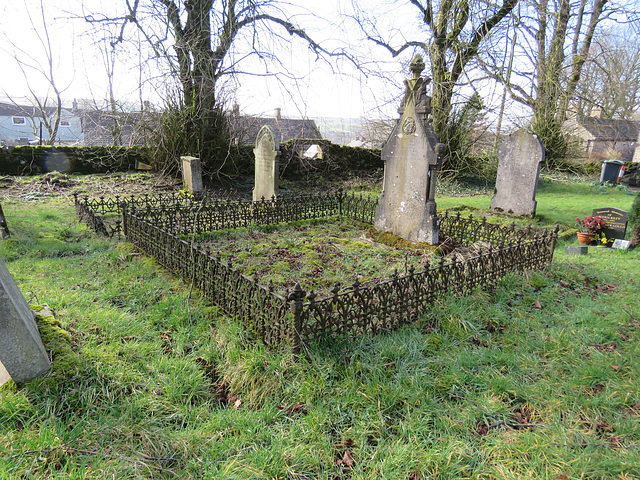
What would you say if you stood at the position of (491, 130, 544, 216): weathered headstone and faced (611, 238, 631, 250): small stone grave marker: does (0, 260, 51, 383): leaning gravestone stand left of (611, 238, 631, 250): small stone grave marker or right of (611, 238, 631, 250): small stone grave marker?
right

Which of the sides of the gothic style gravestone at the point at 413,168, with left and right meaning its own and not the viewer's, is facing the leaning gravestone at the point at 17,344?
front

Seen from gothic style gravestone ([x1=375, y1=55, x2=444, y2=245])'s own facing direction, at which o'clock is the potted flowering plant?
The potted flowering plant is roughly at 7 o'clock from the gothic style gravestone.

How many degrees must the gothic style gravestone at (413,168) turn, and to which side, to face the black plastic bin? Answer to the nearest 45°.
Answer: approximately 180°

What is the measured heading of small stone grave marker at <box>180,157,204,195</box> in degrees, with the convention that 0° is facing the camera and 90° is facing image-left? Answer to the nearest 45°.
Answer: approximately 45°

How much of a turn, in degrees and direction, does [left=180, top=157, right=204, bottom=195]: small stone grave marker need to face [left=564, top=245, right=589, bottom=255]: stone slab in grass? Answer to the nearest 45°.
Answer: approximately 90° to its left

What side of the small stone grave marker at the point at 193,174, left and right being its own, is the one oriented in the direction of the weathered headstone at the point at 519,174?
left

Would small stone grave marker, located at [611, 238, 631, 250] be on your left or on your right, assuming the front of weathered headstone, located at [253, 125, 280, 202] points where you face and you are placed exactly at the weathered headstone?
on your left

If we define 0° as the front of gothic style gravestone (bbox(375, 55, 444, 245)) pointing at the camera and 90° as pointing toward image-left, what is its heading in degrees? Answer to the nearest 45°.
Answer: approximately 45°

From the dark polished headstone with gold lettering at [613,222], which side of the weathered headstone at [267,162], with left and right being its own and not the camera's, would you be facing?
left

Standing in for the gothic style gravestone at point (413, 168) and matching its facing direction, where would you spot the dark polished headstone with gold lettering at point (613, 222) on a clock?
The dark polished headstone with gold lettering is roughly at 7 o'clock from the gothic style gravestone.
